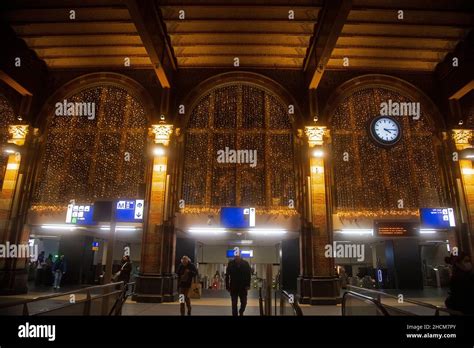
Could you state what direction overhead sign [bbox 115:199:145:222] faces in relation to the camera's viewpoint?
facing the viewer

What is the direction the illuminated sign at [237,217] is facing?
toward the camera

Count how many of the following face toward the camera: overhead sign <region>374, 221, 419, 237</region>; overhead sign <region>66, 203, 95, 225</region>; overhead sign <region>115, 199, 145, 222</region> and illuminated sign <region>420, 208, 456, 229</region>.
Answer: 4

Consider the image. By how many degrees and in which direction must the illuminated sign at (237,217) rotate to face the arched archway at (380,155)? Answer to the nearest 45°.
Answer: approximately 90° to its left

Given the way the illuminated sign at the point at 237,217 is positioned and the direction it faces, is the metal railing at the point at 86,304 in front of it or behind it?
in front

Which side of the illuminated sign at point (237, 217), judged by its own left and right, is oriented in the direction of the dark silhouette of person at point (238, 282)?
front

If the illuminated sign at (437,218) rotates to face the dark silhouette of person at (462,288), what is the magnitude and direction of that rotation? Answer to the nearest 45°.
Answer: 0° — it already faces them

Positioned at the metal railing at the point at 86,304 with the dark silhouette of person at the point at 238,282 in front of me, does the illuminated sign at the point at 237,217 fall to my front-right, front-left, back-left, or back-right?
front-left

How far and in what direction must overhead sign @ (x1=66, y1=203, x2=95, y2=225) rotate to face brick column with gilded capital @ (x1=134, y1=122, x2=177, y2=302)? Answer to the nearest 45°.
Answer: approximately 90° to its left

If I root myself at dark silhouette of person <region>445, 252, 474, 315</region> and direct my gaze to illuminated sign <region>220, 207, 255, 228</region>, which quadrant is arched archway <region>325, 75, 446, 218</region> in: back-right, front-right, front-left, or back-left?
front-right

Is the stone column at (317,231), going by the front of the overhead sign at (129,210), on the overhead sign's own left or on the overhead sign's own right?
on the overhead sign's own left

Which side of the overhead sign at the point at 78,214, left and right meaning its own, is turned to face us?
front

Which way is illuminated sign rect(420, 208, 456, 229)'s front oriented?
toward the camera

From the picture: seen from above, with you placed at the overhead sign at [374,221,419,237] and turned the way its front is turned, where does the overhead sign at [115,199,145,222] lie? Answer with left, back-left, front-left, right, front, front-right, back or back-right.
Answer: front-right

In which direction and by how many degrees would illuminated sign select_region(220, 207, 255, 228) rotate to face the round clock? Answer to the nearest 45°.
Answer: approximately 90° to its left
